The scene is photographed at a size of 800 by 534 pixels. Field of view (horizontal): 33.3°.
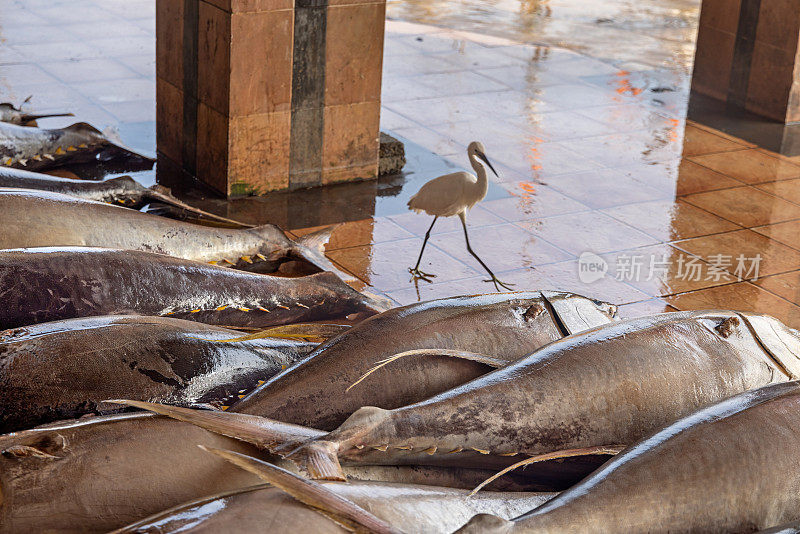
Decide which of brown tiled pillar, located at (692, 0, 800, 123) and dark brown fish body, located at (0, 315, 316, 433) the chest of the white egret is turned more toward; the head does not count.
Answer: the brown tiled pillar

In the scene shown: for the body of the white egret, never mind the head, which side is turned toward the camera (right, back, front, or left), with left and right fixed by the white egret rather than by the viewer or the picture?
right

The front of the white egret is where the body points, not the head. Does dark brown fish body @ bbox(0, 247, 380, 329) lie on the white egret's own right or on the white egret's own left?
on the white egret's own right

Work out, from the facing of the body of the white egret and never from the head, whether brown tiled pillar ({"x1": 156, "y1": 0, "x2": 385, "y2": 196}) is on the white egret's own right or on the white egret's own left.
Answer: on the white egret's own left

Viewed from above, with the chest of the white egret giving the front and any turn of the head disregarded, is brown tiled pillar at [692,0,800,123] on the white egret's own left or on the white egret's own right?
on the white egret's own left

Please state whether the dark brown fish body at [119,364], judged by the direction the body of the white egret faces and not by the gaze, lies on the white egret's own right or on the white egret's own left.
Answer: on the white egret's own right
